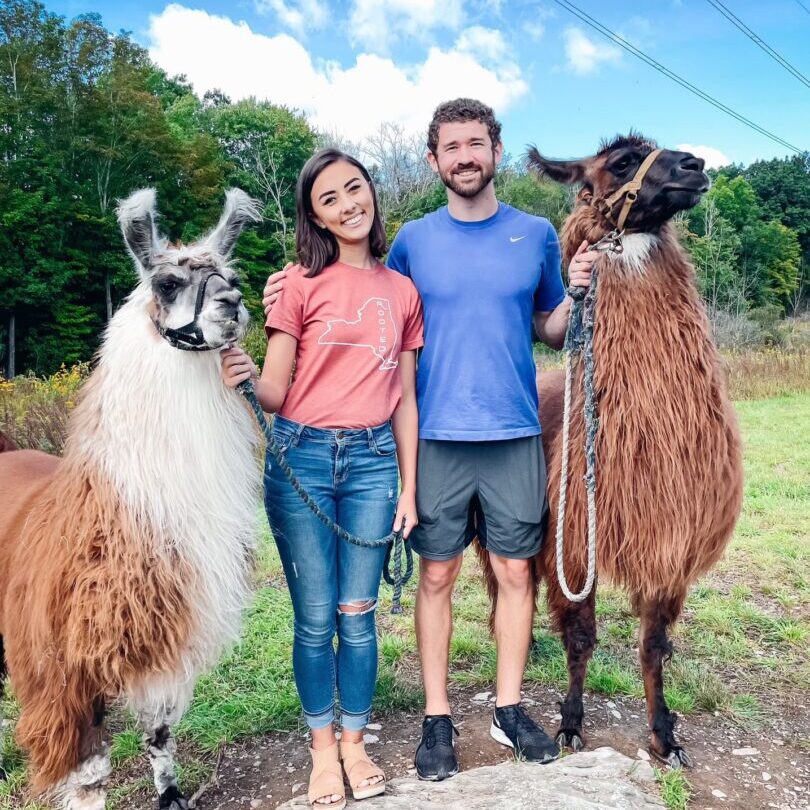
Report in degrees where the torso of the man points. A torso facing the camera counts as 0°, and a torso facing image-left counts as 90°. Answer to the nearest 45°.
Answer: approximately 0°

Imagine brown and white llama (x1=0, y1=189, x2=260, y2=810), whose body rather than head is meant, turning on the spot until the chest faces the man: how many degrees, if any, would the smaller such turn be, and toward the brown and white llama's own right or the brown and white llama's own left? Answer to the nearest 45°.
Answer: approximately 45° to the brown and white llama's own left

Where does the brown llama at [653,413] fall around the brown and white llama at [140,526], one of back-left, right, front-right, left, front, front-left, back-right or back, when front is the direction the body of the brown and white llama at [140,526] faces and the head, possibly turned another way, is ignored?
front-left

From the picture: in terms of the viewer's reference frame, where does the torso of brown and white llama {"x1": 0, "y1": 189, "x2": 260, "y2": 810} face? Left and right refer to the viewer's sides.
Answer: facing the viewer and to the right of the viewer

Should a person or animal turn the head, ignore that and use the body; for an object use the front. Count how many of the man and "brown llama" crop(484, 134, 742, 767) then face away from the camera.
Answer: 0

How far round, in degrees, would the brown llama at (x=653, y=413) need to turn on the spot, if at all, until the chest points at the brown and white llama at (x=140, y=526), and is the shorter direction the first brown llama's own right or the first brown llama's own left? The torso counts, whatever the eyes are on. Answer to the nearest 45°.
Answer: approximately 90° to the first brown llama's own right
